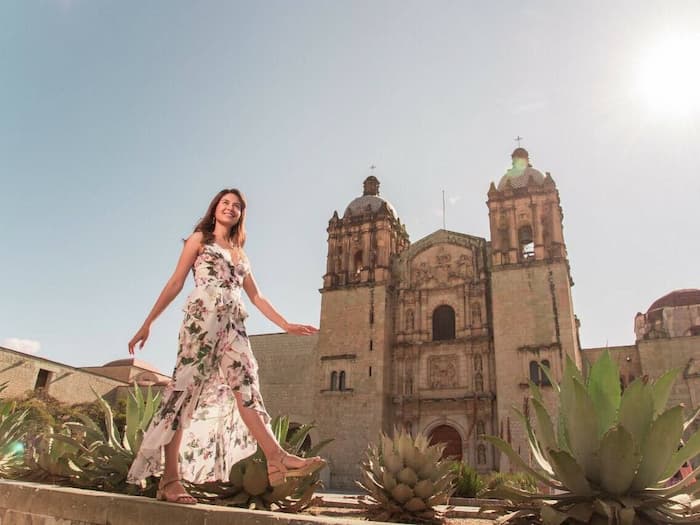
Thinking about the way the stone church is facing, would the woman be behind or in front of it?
in front

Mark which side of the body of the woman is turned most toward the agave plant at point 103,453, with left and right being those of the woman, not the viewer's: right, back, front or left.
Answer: back

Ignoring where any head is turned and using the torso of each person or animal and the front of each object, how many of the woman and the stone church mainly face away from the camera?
0

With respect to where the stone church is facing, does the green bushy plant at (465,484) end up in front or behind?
in front

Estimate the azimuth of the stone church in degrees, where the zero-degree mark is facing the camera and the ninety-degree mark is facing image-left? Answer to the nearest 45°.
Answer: approximately 0°

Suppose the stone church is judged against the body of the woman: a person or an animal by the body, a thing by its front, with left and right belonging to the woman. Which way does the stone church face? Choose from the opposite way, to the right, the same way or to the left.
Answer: to the right

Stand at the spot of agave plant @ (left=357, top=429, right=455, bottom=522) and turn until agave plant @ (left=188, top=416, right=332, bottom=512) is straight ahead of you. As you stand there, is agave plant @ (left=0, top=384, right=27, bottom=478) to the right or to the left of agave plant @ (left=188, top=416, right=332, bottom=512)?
right

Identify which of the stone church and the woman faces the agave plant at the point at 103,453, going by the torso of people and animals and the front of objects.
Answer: the stone church

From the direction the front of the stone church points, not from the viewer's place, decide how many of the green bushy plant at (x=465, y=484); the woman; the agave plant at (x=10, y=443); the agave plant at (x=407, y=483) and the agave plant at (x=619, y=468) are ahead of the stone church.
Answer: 5

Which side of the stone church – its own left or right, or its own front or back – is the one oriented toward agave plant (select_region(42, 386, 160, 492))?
front

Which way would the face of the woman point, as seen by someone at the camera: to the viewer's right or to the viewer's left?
to the viewer's right

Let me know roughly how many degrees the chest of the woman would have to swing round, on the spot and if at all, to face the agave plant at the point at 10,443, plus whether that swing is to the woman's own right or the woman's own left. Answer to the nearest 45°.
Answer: approximately 180°

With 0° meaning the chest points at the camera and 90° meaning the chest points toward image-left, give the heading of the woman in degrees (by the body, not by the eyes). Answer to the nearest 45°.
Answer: approximately 315°
